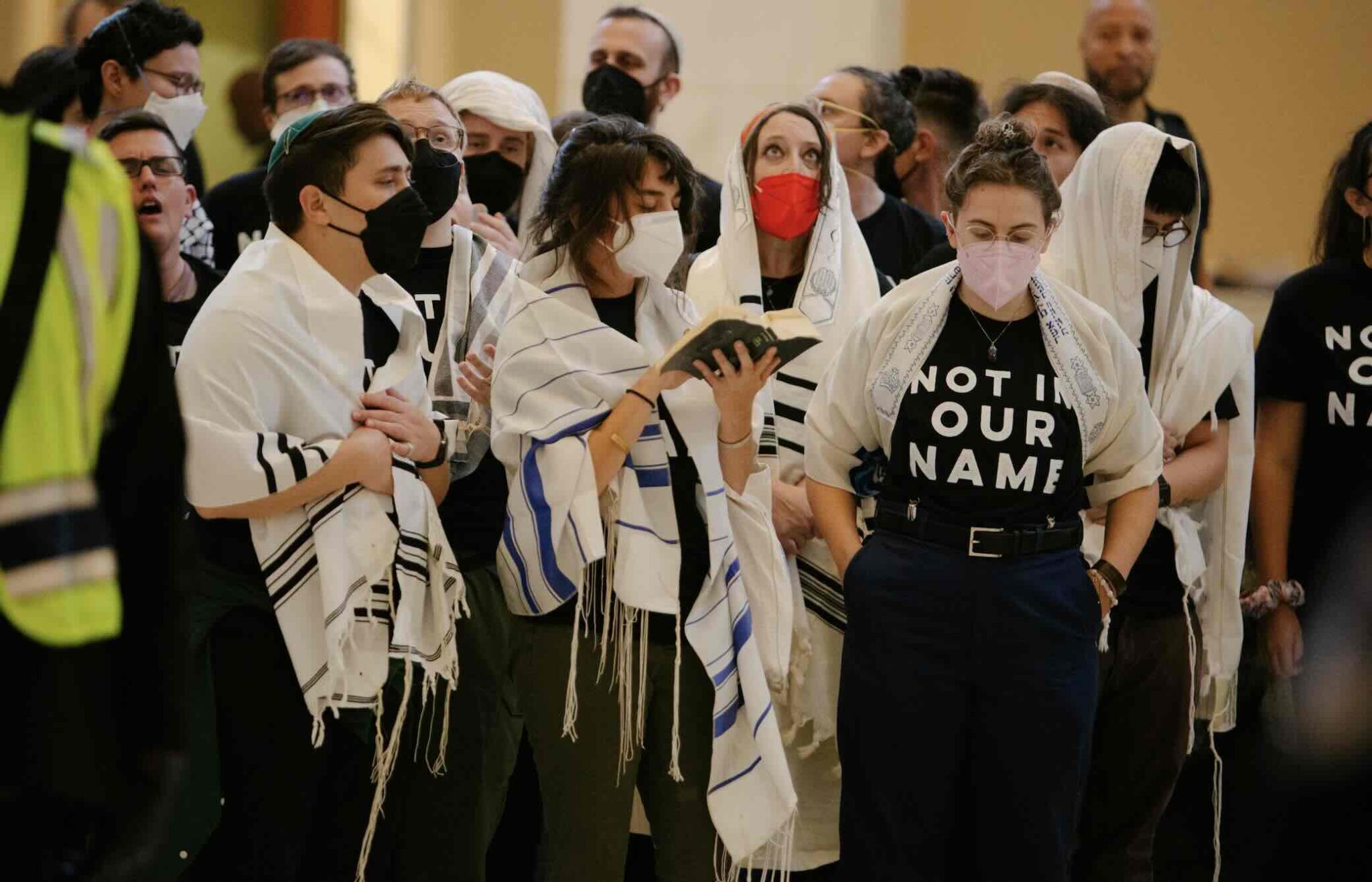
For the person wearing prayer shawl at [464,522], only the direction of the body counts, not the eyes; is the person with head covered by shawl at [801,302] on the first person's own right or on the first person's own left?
on the first person's own left

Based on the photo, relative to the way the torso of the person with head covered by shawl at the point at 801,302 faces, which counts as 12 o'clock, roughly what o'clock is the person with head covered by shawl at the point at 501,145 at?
the person with head covered by shawl at the point at 501,145 is roughly at 4 o'clock from the person with head covered by shawl at the point at 801,302.

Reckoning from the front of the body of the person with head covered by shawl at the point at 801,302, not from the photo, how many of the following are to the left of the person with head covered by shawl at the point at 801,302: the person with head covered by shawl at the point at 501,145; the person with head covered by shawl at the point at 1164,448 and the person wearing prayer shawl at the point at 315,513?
1

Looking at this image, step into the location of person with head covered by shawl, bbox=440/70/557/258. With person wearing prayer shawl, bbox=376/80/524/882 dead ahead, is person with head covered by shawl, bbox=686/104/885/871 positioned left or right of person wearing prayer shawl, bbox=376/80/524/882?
left

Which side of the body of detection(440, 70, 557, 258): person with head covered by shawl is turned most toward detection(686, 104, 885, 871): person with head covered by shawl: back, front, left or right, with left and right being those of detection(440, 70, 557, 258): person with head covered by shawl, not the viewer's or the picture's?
left

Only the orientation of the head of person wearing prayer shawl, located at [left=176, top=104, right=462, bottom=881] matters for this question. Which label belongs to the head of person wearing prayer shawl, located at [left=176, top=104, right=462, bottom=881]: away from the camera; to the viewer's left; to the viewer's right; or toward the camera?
to the viewer's right

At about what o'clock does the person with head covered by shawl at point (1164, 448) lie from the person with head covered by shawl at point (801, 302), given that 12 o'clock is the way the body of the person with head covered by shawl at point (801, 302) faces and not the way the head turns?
the person with head covered by shawl at point (1164, 448) is roughly at 9 o'clock from the person with head covered by shawl at point (801, 302).
